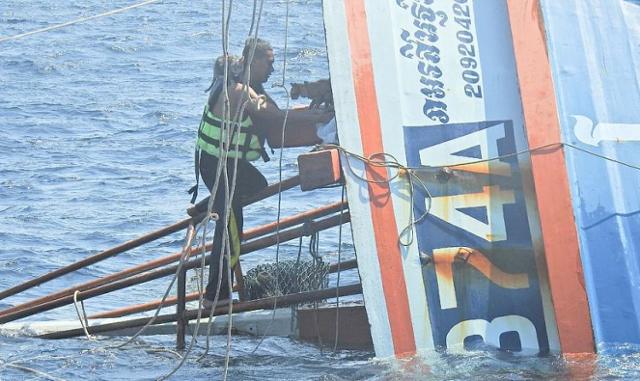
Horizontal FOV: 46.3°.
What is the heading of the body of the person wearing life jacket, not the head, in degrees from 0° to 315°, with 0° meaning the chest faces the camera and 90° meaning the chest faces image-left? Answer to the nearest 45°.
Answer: approximately 270°

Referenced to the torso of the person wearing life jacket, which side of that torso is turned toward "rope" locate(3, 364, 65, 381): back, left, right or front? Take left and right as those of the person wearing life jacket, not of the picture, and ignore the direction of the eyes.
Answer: back

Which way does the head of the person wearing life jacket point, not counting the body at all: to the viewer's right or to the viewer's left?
to the viewer's right
